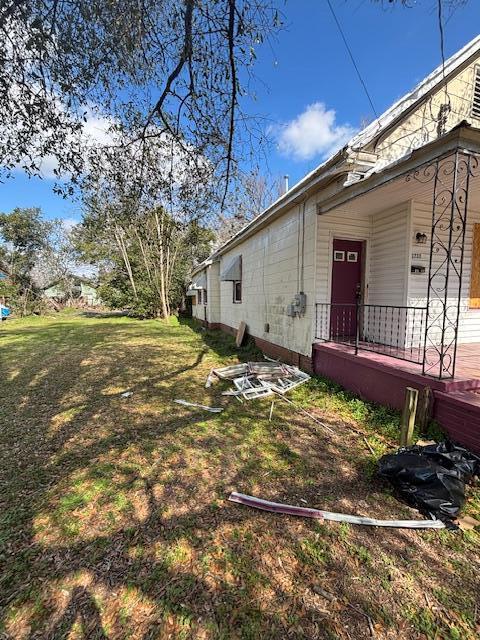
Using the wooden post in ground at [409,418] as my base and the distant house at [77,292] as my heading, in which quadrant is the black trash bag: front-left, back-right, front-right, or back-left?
back-left

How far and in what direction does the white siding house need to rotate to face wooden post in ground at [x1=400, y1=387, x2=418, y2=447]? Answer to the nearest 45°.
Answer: approximately 45° to its right

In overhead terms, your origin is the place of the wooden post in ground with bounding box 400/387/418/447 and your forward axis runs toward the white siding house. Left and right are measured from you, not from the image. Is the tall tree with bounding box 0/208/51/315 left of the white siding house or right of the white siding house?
left

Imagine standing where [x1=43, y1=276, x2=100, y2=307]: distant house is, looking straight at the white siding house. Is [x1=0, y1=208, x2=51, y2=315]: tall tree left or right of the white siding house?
right
